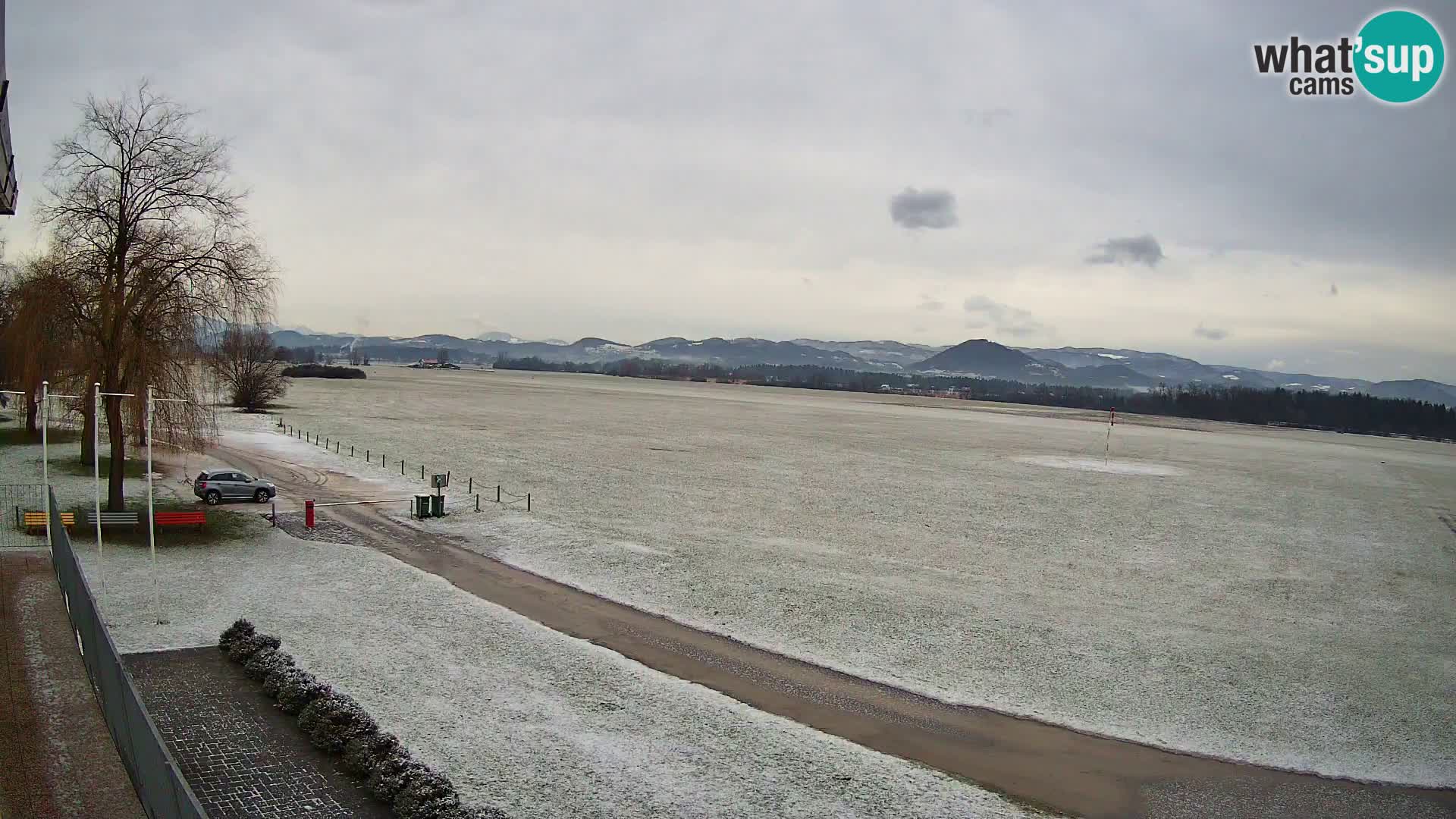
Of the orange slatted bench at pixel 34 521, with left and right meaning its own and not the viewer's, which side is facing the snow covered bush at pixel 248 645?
front

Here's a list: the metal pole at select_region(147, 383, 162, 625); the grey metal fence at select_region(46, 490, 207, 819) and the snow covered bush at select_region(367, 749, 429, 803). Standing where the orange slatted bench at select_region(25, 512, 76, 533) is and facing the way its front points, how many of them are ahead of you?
3

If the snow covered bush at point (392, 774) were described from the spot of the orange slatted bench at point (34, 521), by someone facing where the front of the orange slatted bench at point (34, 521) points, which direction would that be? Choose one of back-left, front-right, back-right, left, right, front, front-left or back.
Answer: front

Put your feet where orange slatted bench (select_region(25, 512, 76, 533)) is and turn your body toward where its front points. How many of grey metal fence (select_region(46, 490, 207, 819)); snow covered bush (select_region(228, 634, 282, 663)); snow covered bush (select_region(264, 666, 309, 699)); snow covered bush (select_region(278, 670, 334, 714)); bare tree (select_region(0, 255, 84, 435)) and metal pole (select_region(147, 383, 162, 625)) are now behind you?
1

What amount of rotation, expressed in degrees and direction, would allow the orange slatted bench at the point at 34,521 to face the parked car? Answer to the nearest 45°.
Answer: approximately 135° to its left

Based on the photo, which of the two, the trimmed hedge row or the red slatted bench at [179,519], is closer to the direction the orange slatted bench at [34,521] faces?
the trimmed hedge row

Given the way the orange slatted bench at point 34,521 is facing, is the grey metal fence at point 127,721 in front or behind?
in front

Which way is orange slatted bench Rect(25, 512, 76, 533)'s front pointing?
toward the camera

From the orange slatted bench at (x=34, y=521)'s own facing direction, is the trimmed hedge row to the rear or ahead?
ahead

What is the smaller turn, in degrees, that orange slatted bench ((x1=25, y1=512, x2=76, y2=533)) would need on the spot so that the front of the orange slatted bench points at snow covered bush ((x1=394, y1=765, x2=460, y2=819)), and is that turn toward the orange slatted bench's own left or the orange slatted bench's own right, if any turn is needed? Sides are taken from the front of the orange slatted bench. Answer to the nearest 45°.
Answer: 0° — it already faces it

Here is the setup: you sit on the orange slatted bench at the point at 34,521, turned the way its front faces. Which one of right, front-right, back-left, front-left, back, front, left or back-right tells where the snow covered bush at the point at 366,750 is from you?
front
